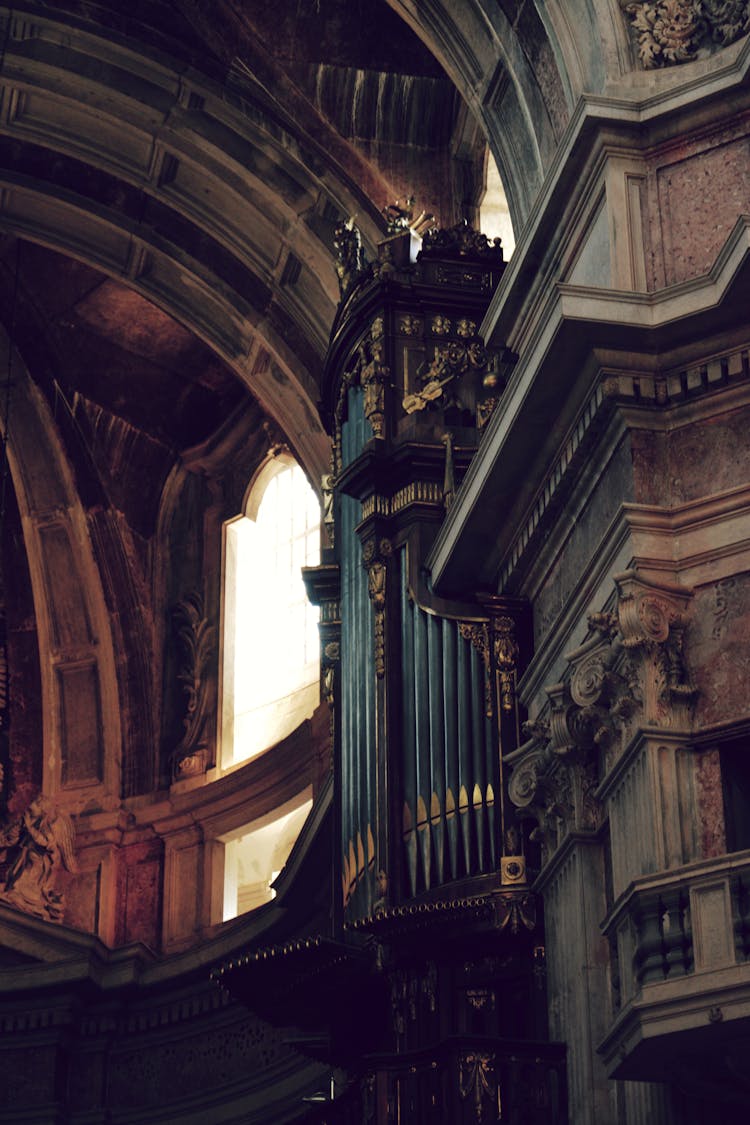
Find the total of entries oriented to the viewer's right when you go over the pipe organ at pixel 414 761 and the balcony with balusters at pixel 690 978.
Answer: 0

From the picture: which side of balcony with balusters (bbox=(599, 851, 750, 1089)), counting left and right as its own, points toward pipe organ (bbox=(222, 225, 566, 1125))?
right

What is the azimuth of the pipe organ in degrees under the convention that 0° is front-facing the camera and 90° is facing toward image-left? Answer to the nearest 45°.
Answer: approximately 45°

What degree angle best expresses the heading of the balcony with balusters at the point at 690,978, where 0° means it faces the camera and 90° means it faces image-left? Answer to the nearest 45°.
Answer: approximately 45°

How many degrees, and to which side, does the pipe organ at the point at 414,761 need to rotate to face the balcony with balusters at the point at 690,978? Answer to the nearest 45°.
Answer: approximately 45° to its left
